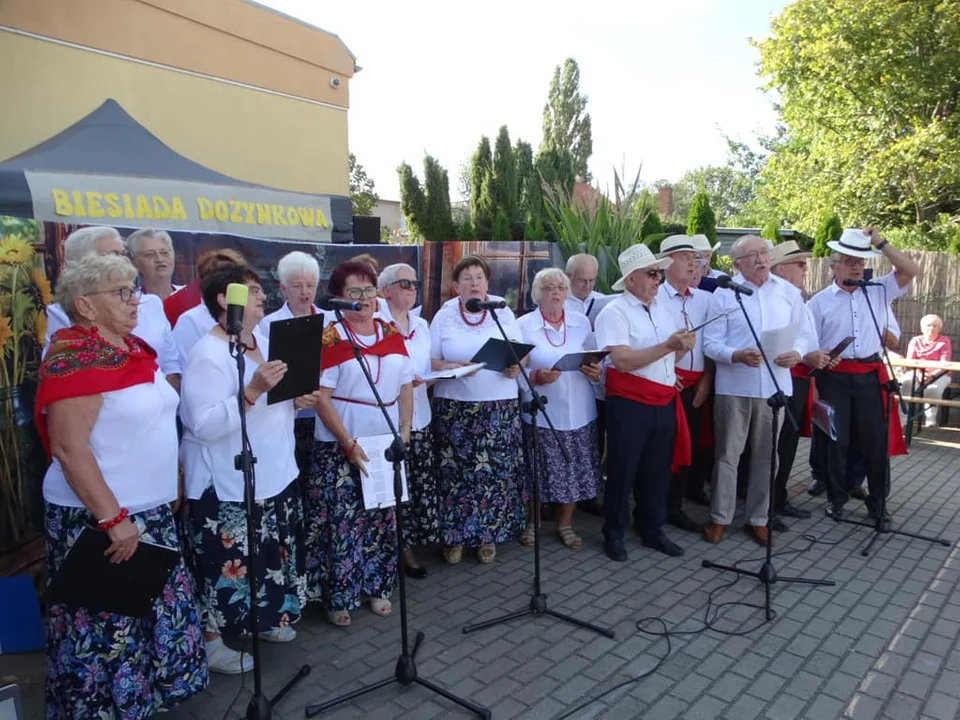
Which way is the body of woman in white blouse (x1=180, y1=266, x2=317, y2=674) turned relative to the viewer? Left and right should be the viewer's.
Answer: facing the viewer and to the right of the viewer

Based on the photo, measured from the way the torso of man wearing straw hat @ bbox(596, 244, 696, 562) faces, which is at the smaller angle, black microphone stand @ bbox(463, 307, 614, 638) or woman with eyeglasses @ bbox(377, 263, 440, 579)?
the black microphone stand

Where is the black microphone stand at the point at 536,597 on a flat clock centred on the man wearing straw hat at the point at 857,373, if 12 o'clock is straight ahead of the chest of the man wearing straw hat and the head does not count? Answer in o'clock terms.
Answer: The black microphone stand is roughly at 1 o'clock from the man wearing straw hat.

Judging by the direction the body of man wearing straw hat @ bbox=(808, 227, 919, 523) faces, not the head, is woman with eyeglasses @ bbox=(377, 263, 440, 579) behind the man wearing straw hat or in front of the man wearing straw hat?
in front

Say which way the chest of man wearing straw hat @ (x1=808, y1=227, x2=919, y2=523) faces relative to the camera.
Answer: toward the camera

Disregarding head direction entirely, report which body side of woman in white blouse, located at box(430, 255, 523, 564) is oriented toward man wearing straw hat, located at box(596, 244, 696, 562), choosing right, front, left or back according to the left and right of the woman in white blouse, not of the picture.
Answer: left

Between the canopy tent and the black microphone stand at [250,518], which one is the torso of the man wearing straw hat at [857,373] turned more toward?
the black microphone stand

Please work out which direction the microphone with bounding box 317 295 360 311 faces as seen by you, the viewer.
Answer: facing to the left of the viewer

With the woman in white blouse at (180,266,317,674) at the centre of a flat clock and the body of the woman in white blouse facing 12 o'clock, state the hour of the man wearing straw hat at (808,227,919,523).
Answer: The man wearing straw hat is roughly at 10 o'clock from the woman in white blouse.

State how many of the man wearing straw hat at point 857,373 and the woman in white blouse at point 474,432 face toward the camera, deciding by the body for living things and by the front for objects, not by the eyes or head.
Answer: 2

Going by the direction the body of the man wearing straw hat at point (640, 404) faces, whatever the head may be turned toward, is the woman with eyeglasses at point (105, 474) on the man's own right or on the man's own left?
on the man's own right

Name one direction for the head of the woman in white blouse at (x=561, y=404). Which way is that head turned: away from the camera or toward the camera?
toward the camera
